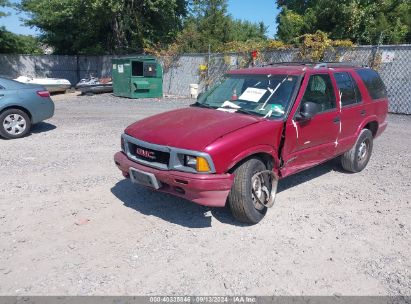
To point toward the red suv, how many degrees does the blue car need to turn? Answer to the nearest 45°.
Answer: approximately 135° to its left

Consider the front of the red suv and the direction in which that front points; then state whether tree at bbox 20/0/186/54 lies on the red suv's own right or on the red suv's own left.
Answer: on the red suv's own right

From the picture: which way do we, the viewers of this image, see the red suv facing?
facing the viewer and to the left of the viewer

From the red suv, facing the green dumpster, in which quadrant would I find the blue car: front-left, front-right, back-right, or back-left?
front-left

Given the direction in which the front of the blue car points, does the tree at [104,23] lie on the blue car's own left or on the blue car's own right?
on the blue car's own right

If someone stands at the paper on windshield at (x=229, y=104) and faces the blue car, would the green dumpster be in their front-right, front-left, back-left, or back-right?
front-right

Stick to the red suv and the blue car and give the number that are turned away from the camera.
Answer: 0

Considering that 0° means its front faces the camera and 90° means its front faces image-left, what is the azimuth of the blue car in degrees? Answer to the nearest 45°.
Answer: approximately 90°

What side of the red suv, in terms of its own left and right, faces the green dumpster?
right

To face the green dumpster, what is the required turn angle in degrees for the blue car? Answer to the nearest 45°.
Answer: approximately 135° to its right
